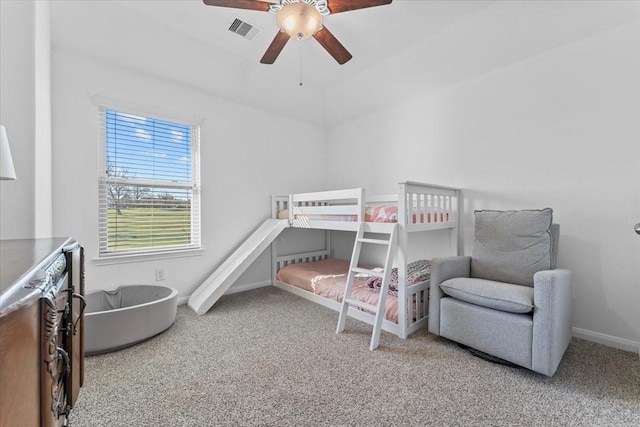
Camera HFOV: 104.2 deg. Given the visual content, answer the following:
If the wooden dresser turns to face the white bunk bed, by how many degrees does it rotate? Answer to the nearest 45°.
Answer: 0° — it already faces it

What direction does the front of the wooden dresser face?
to the viewer's right

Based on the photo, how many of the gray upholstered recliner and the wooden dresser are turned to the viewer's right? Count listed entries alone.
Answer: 1

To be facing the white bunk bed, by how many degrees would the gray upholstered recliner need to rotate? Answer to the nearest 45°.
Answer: approximately 45° to its right

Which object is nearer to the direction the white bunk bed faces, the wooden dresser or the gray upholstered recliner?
the wooden dresser

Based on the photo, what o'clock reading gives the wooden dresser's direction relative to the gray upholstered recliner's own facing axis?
The wooden dresser is roughly at 11 o'clock from the gray upholstered recliner.

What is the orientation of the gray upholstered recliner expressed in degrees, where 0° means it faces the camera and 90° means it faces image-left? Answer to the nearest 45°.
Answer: approximately 45°

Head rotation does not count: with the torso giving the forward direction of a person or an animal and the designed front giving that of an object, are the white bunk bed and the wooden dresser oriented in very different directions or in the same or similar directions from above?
very different directions
